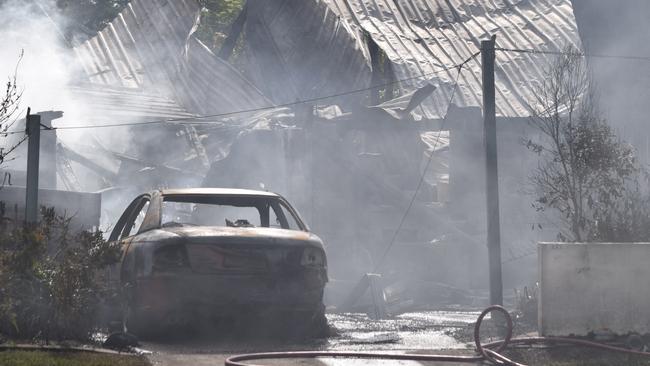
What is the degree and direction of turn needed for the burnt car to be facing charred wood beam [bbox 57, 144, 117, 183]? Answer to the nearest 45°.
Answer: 0° — it already faces it

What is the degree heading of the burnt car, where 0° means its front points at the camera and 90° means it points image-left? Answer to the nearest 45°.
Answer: approximately 180°

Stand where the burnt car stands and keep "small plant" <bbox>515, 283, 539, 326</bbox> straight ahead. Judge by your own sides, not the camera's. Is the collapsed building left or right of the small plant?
left

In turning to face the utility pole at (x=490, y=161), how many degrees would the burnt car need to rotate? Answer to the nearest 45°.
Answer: approximately 45° to its right

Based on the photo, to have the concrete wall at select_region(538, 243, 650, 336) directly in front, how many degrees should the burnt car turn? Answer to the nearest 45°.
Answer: approximately 90° to its right

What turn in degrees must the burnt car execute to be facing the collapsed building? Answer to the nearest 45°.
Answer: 0° — it already faces it
